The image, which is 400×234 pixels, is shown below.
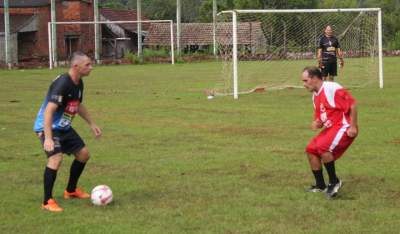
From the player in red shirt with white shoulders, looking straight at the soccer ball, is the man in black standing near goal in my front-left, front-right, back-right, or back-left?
back-right

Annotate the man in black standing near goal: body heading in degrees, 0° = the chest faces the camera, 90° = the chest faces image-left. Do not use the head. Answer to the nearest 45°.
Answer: approximately 0°

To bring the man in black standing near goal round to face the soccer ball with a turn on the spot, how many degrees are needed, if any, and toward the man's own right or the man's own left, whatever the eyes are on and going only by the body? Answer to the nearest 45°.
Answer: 0° — they already face it

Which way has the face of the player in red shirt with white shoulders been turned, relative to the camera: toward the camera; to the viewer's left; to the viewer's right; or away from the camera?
to the viewer's left

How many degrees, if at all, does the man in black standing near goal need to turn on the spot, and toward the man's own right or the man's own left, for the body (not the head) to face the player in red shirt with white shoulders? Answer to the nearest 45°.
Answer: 0° — they already face them

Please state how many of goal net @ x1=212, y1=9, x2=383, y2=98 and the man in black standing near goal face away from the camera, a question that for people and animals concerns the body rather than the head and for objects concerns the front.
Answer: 0

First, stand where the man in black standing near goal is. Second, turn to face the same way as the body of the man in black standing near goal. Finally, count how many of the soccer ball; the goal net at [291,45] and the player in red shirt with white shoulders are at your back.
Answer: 1

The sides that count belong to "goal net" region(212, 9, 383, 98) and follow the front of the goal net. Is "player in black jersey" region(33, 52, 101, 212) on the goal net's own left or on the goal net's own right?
on the goal net's own right

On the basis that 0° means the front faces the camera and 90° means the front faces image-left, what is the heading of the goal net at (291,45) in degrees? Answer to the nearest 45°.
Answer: approximately 315°
